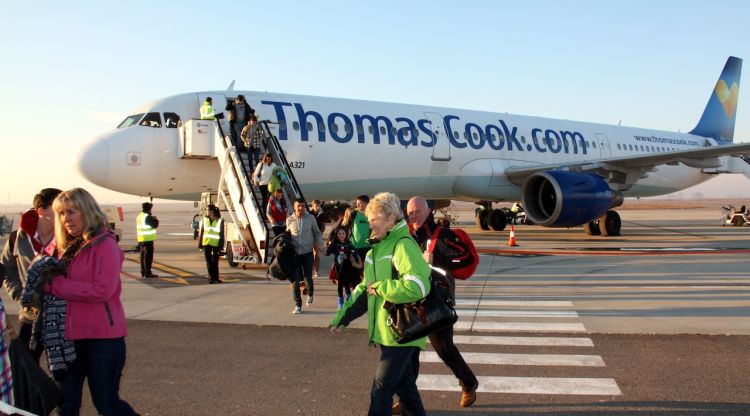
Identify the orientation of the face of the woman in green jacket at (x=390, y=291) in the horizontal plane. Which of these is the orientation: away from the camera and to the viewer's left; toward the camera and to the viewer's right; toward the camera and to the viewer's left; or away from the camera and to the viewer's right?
toward the camera and to the viewer's left

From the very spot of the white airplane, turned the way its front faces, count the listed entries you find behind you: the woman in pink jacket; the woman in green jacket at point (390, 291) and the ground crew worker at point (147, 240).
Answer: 0

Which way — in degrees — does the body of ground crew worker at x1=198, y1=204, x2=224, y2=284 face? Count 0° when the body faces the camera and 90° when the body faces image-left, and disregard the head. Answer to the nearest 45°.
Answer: approximately 0°

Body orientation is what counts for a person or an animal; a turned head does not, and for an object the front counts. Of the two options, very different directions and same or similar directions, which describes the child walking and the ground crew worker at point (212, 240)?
same or similar directions

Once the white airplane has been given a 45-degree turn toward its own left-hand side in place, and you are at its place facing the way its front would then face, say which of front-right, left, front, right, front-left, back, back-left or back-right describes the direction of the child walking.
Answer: front

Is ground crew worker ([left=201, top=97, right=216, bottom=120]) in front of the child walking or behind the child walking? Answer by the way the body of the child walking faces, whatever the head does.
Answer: behind

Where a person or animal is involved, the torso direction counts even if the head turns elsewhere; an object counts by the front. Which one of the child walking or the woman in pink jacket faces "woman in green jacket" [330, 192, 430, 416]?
the child walking

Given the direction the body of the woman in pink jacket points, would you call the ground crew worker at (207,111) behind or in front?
behind

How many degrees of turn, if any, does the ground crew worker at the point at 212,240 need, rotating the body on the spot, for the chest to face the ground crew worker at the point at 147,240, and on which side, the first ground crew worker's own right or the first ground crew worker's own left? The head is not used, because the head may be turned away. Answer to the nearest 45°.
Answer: approximately 135° to the first ground crew worker's own right

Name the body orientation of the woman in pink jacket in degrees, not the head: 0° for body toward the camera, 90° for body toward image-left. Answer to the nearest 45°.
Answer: approximately 45°

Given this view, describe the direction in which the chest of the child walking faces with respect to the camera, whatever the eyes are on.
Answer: toward the camera

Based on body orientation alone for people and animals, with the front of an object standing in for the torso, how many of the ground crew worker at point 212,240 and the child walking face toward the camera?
2

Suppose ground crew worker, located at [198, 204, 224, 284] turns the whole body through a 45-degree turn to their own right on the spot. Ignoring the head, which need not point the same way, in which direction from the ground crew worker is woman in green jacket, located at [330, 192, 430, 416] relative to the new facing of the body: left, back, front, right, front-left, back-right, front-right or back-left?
front-left

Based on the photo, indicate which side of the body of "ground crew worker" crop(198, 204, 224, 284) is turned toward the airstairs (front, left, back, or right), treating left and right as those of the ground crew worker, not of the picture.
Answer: back

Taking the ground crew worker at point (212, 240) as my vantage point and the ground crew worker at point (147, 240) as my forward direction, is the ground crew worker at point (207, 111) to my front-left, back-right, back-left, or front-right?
front-right

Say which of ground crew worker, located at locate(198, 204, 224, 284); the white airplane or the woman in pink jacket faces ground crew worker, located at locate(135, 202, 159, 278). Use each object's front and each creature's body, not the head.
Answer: the white airplane
